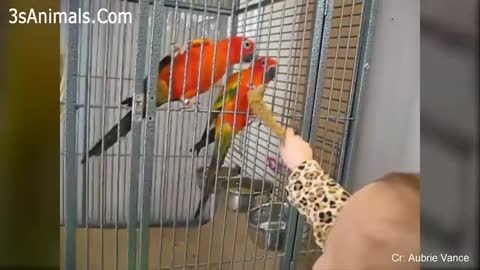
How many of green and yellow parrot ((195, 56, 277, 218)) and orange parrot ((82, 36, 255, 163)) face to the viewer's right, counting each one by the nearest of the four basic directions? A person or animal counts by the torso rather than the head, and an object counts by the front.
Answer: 2

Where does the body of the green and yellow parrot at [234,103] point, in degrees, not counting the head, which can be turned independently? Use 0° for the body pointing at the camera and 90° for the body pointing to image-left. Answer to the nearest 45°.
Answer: approximately 270°

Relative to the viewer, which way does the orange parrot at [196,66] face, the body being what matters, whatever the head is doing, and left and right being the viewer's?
facing to the right of the viewer
